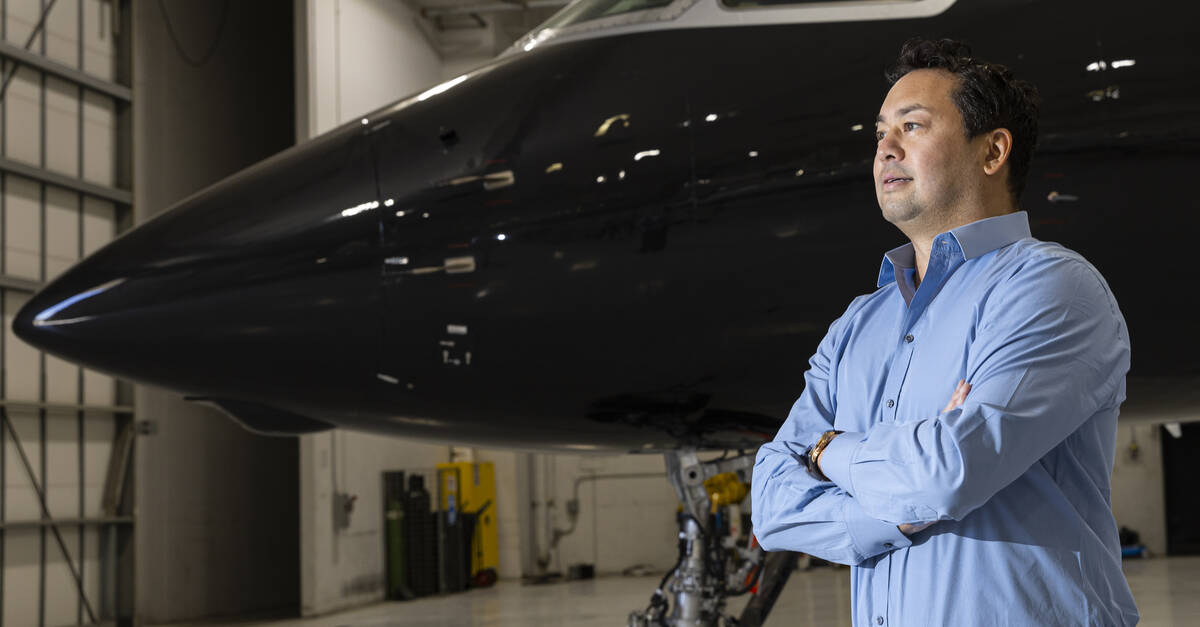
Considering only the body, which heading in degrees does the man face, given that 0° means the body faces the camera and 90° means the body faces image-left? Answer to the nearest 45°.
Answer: approximately 45°

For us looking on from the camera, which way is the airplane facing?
facing to the left of the viewer

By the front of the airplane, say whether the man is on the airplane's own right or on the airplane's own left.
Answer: on the airplane's own left

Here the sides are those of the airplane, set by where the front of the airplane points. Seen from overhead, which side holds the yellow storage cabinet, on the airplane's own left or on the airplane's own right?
on the airplane's own right

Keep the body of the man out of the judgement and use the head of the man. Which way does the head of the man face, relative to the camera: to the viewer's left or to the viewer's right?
to the viewer's left
